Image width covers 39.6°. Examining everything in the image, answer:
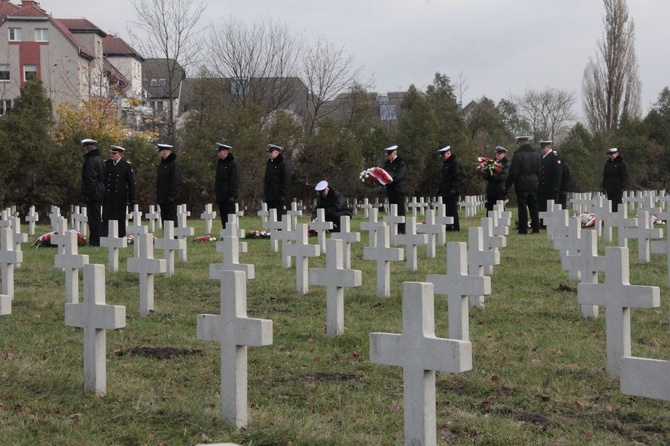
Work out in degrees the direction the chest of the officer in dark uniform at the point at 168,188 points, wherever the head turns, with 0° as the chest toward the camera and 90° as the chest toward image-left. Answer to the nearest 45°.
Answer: approximately 45°

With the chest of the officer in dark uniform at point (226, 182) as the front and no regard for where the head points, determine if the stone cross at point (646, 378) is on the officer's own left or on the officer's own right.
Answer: on the officer's own left

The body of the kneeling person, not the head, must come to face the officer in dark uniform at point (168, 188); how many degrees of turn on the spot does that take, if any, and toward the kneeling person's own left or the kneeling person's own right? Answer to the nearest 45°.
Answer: approximately 45° to the kneeling person's own right

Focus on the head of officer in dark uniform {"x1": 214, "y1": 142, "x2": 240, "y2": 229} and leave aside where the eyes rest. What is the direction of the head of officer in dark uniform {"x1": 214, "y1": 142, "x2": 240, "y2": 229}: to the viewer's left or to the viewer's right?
to the viewer's left

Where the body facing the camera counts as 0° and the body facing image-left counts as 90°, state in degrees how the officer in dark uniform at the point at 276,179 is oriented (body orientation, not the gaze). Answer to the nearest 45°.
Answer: approximately 45°
